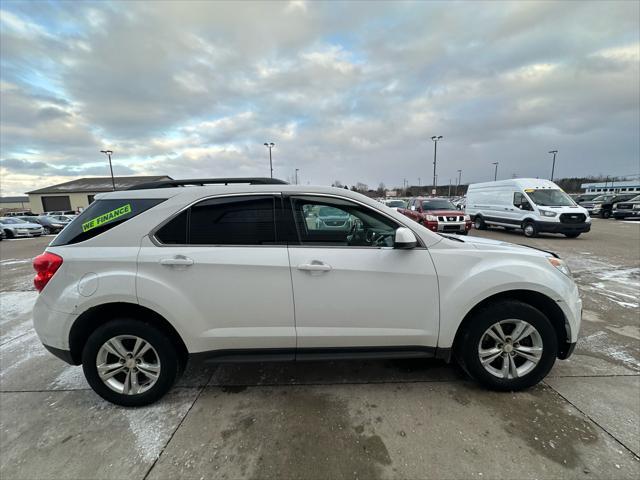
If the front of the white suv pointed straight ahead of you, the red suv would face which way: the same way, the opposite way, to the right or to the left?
to the right

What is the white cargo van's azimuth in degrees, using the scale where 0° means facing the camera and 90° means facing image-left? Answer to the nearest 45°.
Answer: approximately 315°

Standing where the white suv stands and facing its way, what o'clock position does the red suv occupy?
The red suv is roughly at 10 o'clock from the white suv.

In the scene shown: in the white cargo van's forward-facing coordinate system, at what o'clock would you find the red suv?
The red suv is roughly at 3 o'clock from the white cargo van.

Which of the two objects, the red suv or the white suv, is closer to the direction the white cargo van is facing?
the white suv

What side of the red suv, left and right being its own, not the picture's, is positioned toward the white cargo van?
left

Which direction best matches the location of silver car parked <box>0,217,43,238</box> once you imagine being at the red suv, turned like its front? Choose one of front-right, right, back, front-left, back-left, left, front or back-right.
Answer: back-right

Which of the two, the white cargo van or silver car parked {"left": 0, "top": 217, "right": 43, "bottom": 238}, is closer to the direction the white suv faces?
the white cargo van

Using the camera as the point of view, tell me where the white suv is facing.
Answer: facing to the right of the viewer
